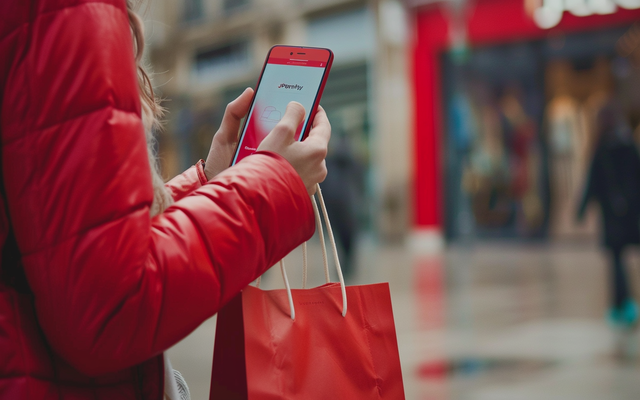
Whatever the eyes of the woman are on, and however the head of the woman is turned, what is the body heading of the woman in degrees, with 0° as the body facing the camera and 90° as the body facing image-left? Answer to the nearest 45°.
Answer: approximately 270°

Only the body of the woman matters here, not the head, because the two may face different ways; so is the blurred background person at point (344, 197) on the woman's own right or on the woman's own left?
on the woman's own left

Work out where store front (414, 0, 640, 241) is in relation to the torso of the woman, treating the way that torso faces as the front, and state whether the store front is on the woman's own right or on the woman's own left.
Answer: on the woman's own left

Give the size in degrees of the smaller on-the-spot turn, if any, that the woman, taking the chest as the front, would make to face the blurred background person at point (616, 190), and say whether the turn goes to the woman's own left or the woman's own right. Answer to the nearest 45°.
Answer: approximately 45° to the woman's own left
